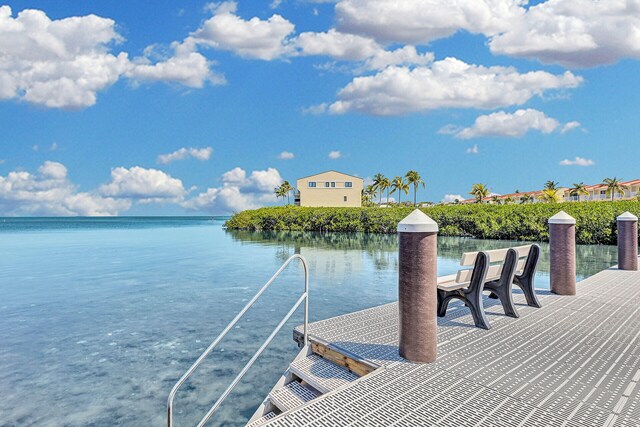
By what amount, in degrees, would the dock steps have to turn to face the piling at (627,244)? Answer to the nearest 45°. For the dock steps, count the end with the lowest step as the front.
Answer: approximately 180°

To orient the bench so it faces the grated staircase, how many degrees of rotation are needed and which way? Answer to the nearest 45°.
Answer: approximately 90° to its left

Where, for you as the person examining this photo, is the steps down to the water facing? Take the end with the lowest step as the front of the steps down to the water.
facing the viewer and to the left of the viewer

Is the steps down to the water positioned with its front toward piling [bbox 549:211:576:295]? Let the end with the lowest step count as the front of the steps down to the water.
no

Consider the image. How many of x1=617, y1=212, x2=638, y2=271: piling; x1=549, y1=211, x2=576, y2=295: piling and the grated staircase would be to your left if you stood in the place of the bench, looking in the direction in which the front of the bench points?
1

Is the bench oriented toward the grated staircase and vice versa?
no

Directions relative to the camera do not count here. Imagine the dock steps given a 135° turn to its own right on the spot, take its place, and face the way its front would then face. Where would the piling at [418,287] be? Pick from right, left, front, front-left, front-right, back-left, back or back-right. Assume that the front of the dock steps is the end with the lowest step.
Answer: right

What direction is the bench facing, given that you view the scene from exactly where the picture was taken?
facing away from the viewer and to the left of the viewer

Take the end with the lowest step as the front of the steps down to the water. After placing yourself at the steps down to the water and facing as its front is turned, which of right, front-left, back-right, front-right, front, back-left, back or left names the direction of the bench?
back

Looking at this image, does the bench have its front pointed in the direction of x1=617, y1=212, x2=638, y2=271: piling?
no

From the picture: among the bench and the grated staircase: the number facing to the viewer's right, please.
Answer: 0

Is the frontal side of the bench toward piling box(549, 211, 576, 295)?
no
